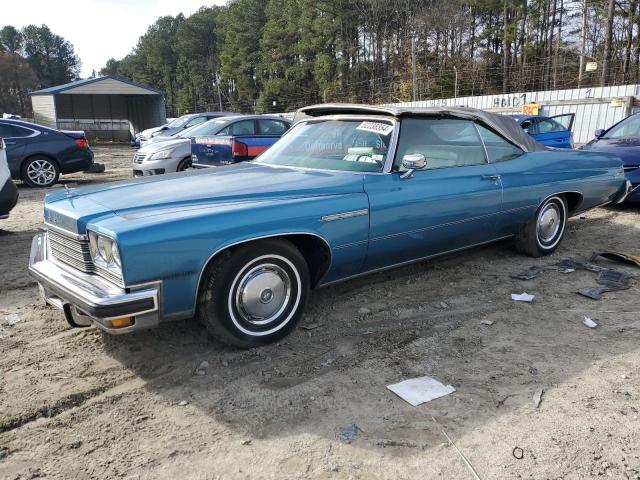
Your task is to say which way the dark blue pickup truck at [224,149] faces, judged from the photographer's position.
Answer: facing away from the viewer and to the right of the viewer

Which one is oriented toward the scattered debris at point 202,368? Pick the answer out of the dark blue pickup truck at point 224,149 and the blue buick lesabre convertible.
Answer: the blue buick lesabre convertible

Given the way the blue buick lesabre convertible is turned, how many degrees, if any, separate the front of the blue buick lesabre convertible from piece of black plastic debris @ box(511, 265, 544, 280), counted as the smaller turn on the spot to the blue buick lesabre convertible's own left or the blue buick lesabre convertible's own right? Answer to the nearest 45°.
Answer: approximately 180°

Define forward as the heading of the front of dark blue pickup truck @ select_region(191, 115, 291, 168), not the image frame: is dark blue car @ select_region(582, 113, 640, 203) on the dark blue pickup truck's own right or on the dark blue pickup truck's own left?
on the dark blue pickup truck's own right

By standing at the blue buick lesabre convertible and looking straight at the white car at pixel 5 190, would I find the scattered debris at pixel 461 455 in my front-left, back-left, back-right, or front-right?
back-left

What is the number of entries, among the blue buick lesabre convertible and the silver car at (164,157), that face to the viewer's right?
0

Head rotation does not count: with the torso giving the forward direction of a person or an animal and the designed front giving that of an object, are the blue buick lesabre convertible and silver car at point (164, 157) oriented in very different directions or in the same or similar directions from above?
same or similar directions

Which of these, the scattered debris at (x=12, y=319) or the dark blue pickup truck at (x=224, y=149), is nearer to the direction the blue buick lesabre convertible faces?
the scattered debris

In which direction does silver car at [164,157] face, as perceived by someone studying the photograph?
facing the viewer and to the left of the viewer

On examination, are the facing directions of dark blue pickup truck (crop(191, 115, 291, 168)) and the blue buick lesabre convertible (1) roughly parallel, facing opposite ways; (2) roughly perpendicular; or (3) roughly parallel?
roughly parallel, facing opposite ways

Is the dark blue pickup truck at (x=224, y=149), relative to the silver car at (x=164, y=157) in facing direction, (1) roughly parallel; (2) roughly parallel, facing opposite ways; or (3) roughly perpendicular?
roughly parallel, facing opposite ways

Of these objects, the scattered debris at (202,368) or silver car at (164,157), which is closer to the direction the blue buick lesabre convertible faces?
the scattered debris

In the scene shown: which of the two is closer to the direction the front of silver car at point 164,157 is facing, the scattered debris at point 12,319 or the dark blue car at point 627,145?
the scattered debris

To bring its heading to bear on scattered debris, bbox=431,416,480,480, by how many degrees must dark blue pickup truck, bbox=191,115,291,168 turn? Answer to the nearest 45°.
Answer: approximately 135° to its right
